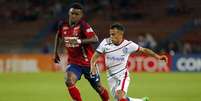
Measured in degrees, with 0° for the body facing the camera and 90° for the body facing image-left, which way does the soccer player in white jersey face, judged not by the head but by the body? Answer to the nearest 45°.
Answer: approximately 45°

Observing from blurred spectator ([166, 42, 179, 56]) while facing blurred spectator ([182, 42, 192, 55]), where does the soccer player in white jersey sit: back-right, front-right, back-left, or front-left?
back-right

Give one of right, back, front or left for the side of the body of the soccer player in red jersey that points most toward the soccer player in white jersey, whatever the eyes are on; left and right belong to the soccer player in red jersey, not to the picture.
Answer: left
